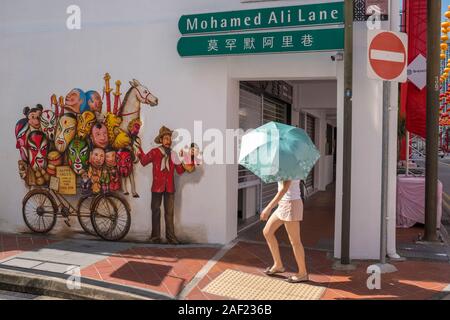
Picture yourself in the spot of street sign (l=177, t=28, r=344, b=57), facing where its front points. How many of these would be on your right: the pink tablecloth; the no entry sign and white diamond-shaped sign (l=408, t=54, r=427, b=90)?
0

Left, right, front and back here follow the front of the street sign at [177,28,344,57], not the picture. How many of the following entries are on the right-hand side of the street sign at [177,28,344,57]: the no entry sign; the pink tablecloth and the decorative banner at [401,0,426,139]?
0

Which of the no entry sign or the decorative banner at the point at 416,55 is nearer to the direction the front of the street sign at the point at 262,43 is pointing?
the no entry sign

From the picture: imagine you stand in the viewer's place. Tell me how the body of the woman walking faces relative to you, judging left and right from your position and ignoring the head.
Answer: facing to the left of the viewer

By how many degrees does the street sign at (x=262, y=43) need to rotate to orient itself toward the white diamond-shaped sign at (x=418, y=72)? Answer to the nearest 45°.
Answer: approximately 135° to its left

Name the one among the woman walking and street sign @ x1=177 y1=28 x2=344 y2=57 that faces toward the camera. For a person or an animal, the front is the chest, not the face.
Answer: the street sign

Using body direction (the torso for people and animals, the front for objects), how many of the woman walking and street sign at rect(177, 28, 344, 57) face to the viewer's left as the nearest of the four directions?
1

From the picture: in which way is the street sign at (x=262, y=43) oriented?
toward the camera

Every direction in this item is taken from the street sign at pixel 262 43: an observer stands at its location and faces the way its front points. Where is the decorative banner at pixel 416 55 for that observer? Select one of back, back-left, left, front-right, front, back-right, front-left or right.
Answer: back-left
